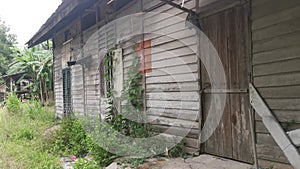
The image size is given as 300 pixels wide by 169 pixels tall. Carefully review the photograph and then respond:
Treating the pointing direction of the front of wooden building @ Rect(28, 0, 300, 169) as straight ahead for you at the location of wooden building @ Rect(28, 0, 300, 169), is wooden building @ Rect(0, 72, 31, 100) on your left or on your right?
on your right

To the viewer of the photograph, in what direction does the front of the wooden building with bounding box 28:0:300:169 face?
facing the viewer and to the left of the viewer

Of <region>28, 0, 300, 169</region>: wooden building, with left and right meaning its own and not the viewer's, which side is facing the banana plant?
right

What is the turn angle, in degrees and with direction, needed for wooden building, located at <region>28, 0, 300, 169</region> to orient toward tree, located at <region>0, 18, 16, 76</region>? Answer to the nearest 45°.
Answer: approximately 90° to its right

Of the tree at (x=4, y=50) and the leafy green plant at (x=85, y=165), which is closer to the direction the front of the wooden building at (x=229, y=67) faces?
the leafy green plant

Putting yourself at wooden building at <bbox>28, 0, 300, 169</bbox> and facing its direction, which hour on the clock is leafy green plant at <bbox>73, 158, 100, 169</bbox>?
The leafy green plant is roughly at 11 o'clock from the wooden building.

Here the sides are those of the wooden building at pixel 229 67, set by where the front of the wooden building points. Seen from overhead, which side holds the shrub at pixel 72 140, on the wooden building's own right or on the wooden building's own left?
on the wooden building's own right
